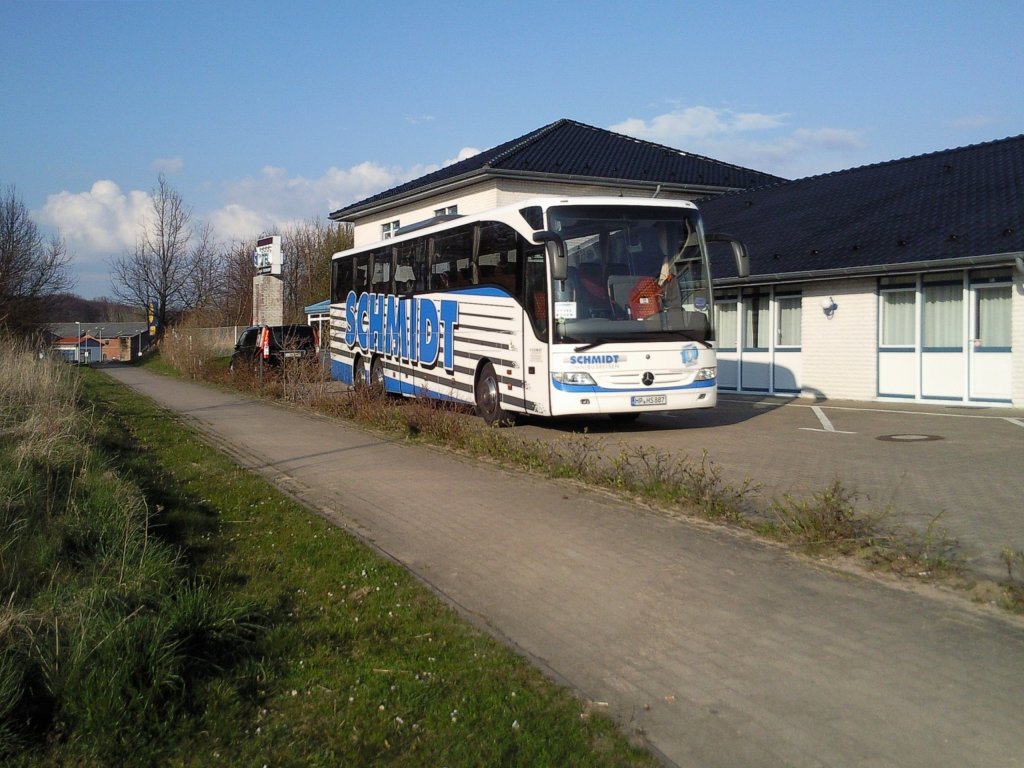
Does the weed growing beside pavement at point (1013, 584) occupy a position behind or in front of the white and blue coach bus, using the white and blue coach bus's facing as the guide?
in front

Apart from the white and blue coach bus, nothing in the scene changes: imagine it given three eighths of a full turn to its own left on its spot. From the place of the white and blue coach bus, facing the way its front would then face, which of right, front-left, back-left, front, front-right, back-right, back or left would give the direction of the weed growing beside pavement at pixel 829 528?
back

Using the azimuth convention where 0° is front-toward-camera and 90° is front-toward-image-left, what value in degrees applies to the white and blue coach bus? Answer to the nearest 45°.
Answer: approximately 315°

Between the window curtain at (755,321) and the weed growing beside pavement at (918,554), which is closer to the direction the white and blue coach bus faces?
the weed growing beside pavement

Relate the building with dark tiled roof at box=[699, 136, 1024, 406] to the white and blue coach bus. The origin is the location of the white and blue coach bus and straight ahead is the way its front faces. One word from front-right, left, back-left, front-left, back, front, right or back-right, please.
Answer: left

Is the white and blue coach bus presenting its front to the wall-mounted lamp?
no

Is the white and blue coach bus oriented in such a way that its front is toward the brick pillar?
no

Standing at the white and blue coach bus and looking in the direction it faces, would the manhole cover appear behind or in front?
in front

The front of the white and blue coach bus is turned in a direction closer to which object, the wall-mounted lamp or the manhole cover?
the manhole cover

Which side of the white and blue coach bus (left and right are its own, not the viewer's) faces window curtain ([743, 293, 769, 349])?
left

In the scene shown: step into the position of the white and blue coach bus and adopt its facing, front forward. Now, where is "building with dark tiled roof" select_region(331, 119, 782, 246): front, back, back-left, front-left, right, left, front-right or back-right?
back-left
